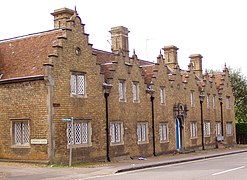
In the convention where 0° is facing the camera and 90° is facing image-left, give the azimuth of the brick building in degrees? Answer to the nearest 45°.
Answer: approximately 315°
